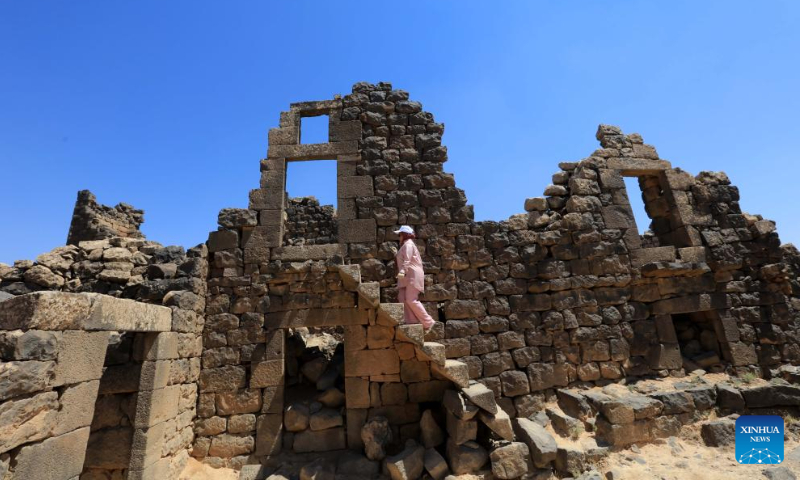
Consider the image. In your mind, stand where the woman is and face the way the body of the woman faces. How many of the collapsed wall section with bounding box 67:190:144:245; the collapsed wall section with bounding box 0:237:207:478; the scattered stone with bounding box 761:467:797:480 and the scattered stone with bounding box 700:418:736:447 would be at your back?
2
